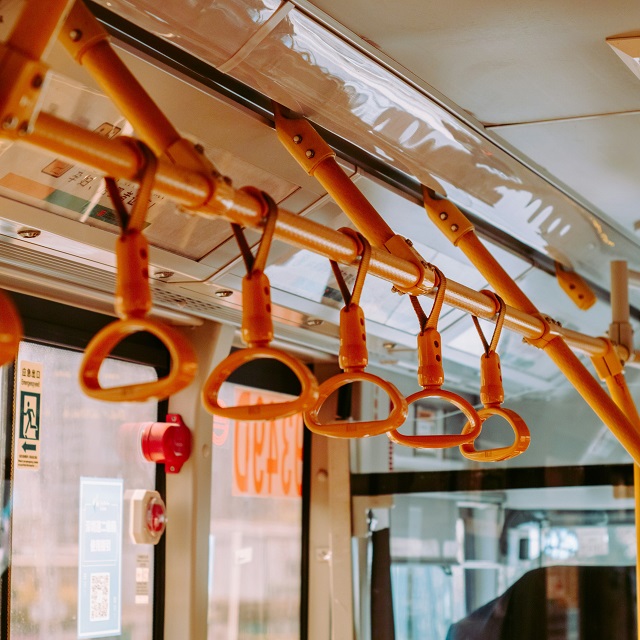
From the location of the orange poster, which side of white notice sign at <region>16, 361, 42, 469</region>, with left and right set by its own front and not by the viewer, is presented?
left

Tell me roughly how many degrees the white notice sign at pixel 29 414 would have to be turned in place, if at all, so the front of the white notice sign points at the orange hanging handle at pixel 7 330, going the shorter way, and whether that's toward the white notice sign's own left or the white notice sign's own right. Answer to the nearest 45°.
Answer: approximately 45° to the white notice sign's own right

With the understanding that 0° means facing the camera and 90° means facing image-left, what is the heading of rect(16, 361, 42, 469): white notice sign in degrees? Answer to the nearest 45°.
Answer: approximately 315°

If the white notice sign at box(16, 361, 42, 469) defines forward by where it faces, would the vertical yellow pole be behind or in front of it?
in front

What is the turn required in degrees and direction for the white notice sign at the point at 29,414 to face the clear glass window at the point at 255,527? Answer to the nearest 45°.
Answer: approximately 90° to its left

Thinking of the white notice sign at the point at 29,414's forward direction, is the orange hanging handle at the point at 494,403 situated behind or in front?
in front

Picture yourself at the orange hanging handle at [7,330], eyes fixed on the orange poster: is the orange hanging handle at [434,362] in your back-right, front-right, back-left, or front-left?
front-right

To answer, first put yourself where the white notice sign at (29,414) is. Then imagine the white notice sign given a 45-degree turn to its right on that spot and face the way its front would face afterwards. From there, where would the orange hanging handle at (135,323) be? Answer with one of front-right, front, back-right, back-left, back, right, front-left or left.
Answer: front

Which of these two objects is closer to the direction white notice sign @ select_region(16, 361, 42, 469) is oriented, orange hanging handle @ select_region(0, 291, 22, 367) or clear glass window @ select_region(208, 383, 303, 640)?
the orange hanging handle
